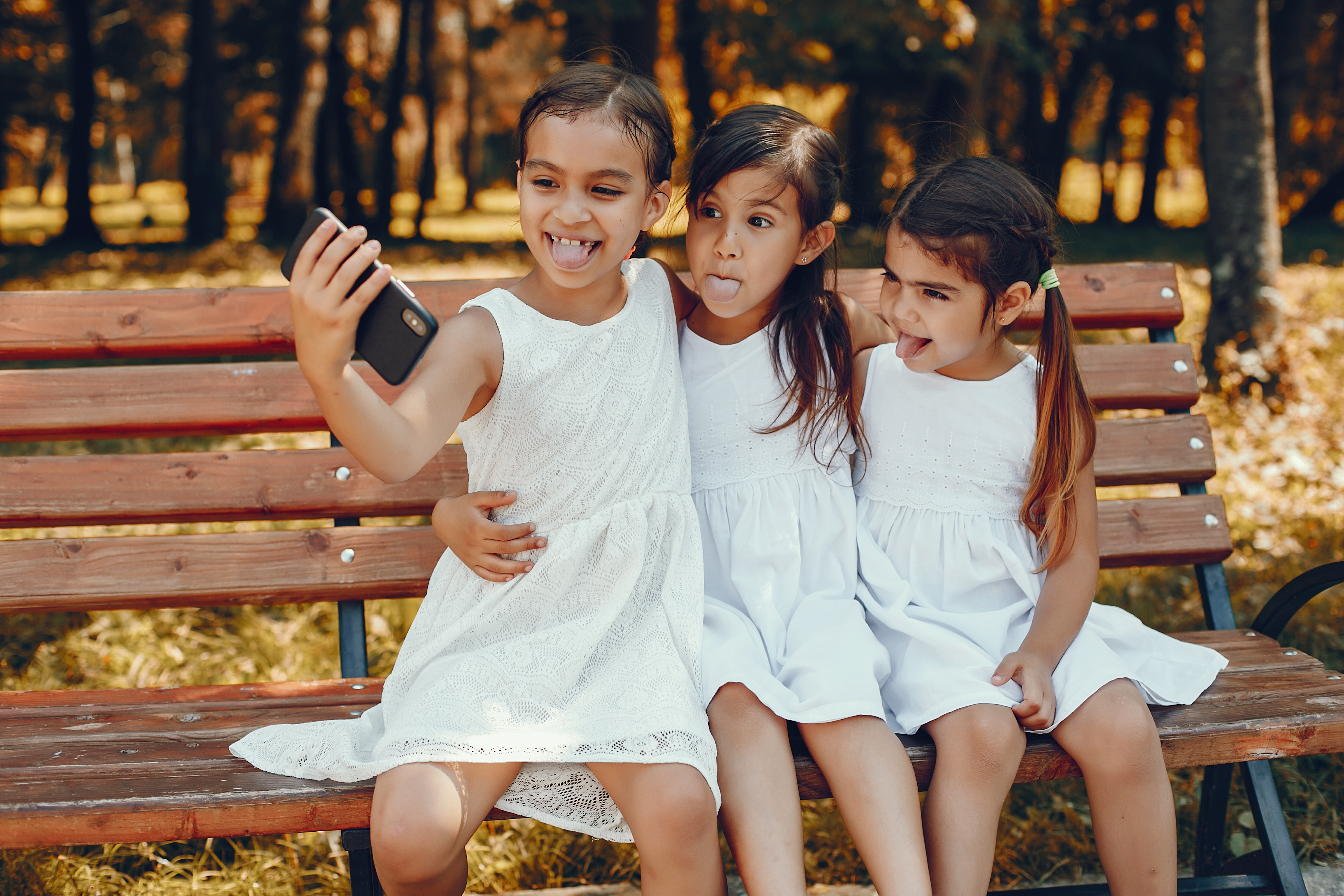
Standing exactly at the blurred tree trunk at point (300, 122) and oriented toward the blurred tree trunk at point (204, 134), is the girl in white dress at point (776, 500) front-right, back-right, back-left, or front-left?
back-left

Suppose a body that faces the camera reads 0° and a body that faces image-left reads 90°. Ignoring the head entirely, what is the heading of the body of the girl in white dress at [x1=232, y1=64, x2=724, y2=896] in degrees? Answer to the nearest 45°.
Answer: approximately 0°

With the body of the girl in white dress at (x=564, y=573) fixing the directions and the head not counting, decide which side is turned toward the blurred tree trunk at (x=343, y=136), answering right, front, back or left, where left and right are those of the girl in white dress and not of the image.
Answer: back

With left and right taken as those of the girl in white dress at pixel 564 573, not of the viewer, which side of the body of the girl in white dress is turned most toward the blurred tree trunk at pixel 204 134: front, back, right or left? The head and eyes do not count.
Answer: back

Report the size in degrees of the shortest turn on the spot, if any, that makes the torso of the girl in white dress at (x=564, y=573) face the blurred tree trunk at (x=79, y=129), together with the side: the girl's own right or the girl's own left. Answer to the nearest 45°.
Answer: approximately 180°

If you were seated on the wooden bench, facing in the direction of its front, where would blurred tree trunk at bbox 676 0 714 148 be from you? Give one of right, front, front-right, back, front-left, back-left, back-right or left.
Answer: back

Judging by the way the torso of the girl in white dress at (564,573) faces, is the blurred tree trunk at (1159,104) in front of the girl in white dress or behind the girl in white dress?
behind

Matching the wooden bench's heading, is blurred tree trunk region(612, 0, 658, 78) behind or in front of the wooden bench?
behind
